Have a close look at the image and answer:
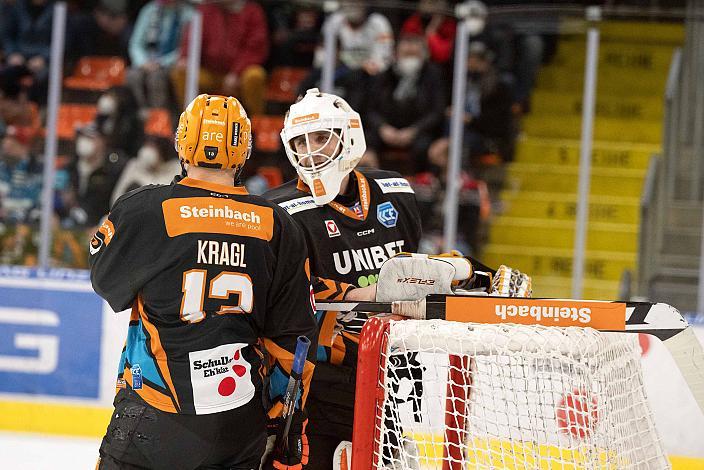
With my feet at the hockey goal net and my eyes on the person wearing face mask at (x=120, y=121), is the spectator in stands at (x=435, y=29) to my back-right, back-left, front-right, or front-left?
front-right

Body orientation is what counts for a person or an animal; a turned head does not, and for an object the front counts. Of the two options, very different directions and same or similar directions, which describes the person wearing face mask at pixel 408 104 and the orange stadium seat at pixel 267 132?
same or similar directions

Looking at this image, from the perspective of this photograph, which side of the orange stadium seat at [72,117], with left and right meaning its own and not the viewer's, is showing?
front

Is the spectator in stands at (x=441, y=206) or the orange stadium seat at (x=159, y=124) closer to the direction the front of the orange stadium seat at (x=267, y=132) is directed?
the spectator in stands

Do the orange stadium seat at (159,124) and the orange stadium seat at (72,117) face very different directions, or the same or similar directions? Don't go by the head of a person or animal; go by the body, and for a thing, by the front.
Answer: same or similar directions

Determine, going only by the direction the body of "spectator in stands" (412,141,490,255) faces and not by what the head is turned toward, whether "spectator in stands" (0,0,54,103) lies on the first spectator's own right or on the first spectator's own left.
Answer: on the first spectator's own right

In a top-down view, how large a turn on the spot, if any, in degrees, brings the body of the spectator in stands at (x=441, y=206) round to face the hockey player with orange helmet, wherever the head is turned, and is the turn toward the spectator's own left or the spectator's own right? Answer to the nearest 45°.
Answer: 0° — they already face them

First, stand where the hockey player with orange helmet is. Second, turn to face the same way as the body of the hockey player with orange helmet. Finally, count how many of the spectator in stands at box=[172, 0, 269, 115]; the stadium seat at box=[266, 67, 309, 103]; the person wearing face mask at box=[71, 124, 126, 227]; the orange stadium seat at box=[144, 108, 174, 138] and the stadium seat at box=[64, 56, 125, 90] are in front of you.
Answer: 5

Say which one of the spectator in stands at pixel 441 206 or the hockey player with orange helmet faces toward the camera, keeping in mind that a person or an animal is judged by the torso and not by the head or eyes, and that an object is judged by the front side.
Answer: the spectator in stands

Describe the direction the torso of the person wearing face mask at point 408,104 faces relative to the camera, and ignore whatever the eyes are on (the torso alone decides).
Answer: toward the camera

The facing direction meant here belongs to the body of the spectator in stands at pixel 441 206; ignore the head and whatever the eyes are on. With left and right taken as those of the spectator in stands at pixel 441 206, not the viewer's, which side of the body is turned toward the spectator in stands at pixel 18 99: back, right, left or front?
right

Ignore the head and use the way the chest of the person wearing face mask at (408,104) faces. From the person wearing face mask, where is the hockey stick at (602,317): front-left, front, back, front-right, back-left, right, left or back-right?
front

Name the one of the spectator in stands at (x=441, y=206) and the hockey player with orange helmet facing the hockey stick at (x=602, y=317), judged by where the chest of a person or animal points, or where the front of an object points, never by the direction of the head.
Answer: the spectator in stands

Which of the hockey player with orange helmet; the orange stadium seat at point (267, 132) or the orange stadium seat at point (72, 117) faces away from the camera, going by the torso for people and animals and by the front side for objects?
the hockey player with orange helmet

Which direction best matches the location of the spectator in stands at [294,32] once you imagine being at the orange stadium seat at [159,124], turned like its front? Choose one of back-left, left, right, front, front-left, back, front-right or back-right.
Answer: left

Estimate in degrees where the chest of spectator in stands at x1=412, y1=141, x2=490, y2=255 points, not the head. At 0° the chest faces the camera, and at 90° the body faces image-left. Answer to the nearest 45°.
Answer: approximately 0°

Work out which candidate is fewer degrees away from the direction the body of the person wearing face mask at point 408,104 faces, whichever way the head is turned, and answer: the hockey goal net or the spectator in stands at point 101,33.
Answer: the hockey goal net

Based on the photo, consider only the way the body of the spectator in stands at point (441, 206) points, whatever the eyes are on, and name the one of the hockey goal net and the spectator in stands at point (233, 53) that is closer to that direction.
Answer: the hockey goal net

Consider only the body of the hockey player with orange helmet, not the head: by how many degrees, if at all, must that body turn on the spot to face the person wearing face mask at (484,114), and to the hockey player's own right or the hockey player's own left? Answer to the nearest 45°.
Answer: approximately 45° to the hockey player's own right
